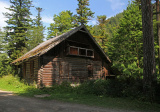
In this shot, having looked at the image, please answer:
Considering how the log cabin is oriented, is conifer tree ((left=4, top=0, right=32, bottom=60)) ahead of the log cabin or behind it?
behind

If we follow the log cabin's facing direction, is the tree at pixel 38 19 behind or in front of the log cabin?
behind

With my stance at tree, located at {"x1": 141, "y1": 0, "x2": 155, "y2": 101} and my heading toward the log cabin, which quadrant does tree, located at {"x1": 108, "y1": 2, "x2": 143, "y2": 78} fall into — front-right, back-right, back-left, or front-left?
front-right

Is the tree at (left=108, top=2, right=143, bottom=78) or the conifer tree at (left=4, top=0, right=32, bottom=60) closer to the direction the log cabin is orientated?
the tree

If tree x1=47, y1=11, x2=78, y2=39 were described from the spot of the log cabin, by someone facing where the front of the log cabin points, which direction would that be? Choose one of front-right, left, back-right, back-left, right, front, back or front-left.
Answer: back-left

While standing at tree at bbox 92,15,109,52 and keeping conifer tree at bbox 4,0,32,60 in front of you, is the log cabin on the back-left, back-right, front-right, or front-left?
front-left

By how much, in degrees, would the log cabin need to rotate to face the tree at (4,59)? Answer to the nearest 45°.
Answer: approximately 180°

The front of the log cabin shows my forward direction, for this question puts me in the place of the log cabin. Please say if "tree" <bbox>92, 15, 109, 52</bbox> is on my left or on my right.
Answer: on my left

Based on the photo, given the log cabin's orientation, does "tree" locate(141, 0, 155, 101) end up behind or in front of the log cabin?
in front

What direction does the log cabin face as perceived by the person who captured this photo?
facing the viewer and to the right of the viewer
